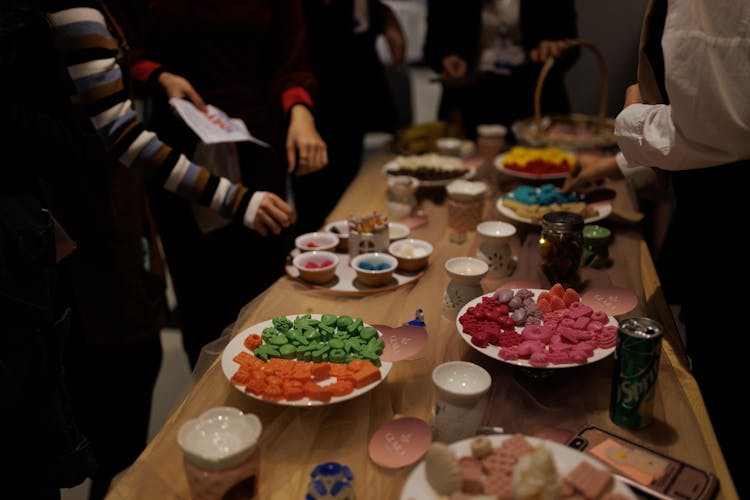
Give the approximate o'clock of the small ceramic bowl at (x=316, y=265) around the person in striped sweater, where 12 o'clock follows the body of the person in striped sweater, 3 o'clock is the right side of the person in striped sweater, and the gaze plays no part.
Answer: The small ceramic bowl is roughly at 12 o'clock from the person in striped sweater.

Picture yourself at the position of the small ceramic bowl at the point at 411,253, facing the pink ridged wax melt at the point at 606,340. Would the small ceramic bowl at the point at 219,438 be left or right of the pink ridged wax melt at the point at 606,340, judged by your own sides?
right

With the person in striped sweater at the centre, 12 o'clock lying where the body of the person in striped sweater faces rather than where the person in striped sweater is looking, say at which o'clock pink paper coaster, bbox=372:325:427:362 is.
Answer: The pink paper coaster is roughly at 2 o'clock from the person in striped sweater.

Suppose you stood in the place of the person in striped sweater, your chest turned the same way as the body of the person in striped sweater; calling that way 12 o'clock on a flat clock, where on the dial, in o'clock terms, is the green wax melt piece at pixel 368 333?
The green wax melt piece is roughly at 2 o'clock from the person in striped sweater.

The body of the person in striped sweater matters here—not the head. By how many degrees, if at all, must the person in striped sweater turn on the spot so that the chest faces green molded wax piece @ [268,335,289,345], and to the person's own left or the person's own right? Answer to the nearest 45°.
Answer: approximately 90° to the person's own right

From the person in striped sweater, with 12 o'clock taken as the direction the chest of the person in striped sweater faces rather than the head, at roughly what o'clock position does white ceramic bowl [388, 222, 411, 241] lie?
The white ceramic bowl is roughly at 11 o'clock from the person in striped sweater.

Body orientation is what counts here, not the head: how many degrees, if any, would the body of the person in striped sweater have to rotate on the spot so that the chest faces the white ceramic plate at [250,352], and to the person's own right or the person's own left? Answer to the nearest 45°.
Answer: approximately 90° to the person's own right

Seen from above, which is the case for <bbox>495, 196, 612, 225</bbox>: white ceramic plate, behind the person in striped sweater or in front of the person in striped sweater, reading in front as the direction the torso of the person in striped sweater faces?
in front

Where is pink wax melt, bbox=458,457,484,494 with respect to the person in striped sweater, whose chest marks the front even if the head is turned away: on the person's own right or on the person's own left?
on the person's own right

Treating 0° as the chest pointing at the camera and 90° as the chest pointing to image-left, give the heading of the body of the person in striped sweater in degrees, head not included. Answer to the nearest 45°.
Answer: approximately 270°

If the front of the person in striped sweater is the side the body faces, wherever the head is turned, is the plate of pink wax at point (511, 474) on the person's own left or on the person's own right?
on the person's own right

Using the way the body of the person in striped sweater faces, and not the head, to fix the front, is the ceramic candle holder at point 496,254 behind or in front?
in front

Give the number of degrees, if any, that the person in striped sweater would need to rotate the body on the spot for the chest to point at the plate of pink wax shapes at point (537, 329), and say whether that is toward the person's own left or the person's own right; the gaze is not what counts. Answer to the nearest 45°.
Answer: approximately 45° to the person's own right
